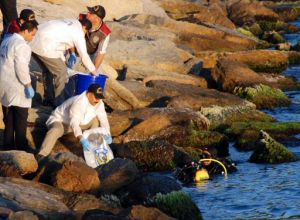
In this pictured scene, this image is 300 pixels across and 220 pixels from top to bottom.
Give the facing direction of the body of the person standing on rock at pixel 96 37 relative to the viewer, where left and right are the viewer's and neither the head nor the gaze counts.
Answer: facing the viewer and to the left of the viewer

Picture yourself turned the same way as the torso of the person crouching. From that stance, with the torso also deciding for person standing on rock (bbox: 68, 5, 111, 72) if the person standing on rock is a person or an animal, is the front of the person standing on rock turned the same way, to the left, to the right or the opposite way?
to the right

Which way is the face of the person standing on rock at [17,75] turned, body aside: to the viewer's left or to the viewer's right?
to the viewer's right

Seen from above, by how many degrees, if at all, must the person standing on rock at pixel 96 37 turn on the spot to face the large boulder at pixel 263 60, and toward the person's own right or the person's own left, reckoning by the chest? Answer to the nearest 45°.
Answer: approximately 180°

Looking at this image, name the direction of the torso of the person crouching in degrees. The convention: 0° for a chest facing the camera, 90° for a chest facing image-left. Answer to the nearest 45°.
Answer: approximately 315°

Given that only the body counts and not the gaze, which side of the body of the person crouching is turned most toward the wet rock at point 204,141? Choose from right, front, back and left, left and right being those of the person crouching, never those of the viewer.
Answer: left

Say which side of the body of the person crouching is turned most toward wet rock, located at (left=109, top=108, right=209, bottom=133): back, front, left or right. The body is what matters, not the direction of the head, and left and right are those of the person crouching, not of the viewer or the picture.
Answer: left

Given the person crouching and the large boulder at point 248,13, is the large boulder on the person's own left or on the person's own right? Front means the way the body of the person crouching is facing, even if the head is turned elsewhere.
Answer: on the person's own left

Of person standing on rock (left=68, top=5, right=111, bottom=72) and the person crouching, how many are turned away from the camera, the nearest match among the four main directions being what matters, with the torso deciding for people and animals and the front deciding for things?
0

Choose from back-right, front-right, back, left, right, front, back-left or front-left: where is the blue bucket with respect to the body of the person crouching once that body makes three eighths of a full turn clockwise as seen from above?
right

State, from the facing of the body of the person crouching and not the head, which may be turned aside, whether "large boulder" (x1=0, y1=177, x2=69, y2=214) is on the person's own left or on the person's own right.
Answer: on the person's own right

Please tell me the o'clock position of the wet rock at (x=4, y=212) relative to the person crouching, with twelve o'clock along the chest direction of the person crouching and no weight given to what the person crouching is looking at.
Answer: The wet rock is roughly at 2 o'clock from the person crouching.

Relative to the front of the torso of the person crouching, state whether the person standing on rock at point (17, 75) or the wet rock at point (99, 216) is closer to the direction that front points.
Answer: the wet rock
